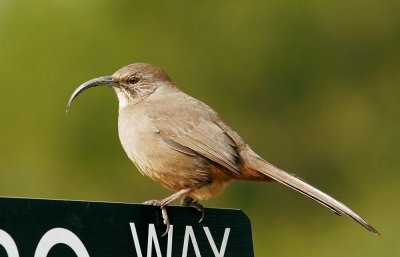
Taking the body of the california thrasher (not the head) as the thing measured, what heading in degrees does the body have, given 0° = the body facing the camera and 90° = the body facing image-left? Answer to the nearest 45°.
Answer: approximately 90°
